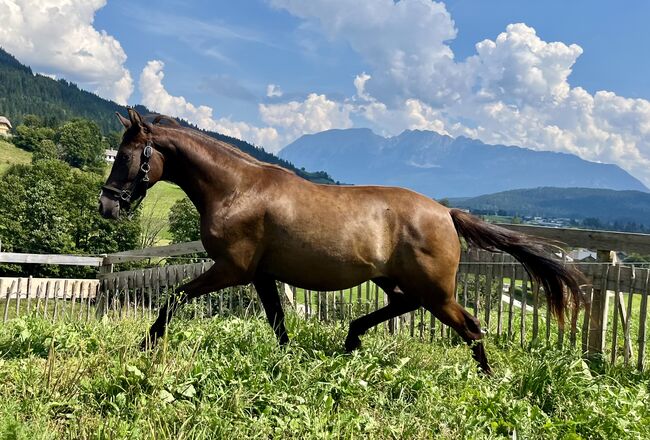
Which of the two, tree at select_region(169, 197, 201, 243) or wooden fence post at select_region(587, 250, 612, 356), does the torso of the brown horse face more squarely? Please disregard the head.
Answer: the tree

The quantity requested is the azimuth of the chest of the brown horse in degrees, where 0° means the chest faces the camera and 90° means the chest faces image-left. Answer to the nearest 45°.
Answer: approximately 90°

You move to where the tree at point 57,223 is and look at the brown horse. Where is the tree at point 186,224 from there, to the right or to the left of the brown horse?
left

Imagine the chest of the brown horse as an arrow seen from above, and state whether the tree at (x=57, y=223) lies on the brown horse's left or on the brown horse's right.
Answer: on the brown horse's right

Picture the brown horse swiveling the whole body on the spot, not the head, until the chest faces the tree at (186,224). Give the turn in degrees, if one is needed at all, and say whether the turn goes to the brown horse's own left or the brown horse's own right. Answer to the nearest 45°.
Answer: approximately 90° to the brown horse's own right

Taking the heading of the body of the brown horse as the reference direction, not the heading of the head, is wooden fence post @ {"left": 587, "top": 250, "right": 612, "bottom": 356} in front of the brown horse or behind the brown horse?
behind
